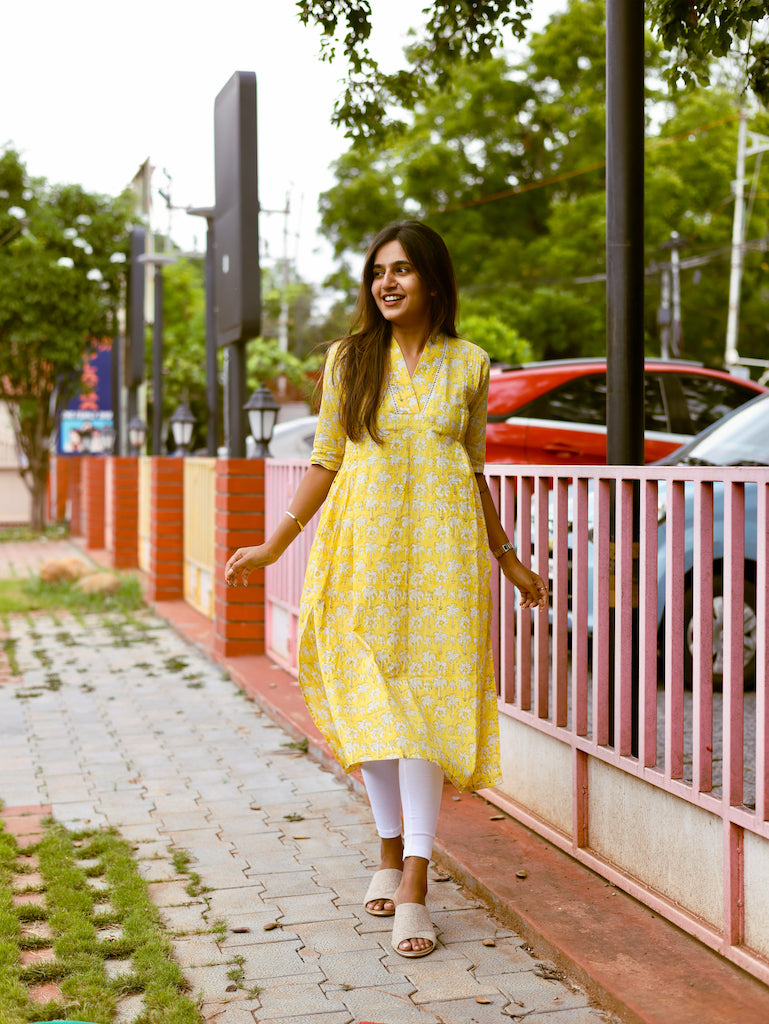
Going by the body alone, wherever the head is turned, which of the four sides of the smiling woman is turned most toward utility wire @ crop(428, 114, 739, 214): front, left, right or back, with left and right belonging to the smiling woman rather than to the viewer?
back

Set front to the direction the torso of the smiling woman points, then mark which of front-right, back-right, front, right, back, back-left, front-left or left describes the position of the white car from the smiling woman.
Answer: back

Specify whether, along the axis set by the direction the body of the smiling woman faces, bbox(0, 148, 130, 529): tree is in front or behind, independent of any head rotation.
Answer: behind

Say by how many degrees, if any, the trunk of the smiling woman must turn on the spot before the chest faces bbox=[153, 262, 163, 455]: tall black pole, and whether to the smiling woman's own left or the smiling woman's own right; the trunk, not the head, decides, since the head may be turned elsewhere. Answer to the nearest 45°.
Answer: approximately 180°

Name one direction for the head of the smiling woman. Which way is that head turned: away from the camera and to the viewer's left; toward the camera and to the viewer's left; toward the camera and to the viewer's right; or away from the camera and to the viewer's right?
toward the camera and to the viewer's left

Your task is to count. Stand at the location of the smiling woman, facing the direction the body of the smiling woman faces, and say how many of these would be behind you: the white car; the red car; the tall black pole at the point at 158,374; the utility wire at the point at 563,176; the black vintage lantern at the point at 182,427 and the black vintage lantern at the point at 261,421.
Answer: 6

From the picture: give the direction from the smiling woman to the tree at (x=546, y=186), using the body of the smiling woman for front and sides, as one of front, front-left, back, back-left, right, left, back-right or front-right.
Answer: back

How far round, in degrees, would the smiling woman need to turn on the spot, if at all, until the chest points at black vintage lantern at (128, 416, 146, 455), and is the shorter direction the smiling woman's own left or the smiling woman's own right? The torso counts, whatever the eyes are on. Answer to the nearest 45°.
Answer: approximately 180°

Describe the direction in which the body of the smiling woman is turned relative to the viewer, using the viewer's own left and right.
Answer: facing the viewer

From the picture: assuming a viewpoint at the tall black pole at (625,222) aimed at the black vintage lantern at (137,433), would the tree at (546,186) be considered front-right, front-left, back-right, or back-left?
front-right

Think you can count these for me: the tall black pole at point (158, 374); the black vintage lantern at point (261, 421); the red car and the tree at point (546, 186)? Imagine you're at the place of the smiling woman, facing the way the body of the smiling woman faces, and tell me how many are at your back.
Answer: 4

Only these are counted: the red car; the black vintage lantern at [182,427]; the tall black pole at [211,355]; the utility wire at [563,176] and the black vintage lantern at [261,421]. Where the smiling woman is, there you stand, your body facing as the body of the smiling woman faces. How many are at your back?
5

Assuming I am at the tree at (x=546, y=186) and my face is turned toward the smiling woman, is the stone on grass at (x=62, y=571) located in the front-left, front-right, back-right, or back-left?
front-right

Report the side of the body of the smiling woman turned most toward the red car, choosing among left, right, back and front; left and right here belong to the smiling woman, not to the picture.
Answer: back

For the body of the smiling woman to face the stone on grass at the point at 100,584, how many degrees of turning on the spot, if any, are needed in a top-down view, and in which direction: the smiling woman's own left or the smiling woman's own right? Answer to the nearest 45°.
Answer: approximately 180°
